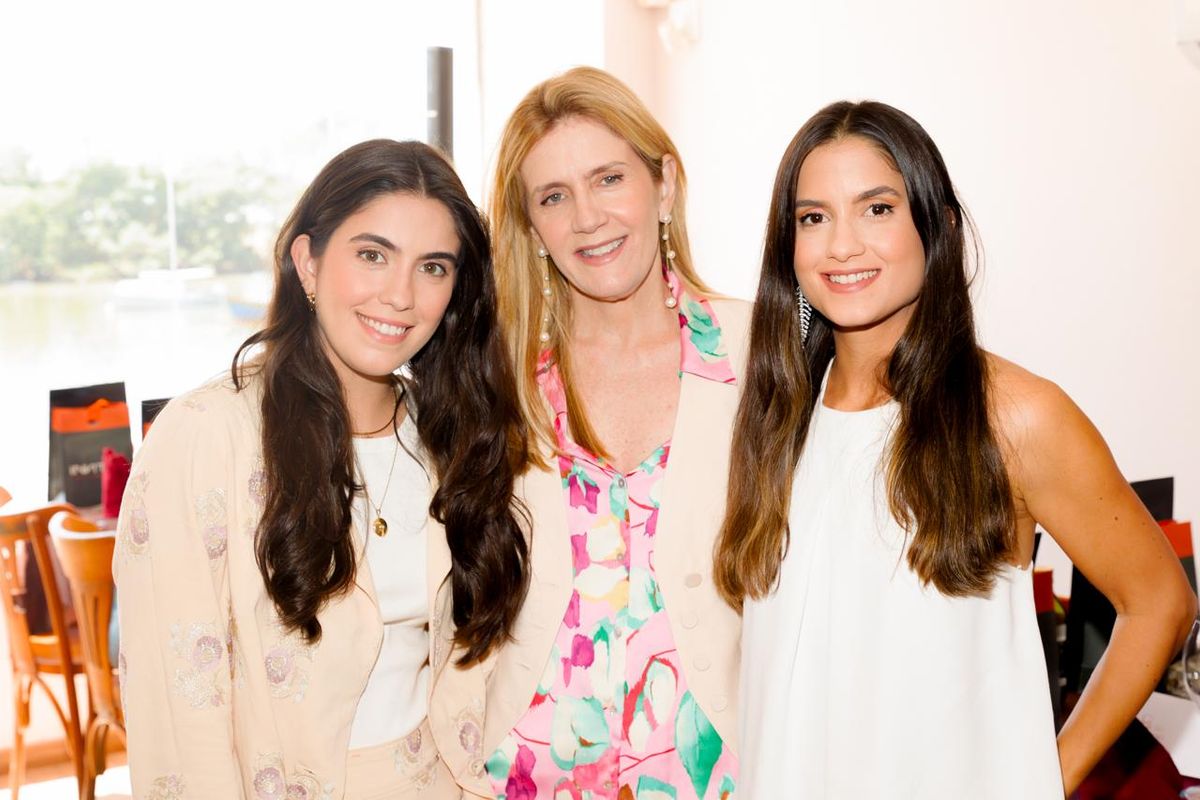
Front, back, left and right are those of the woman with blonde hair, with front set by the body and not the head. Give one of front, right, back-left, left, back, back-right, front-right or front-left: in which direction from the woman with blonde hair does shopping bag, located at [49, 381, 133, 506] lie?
back-right

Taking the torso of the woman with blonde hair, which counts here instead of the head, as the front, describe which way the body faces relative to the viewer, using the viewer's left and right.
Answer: facing the viewer

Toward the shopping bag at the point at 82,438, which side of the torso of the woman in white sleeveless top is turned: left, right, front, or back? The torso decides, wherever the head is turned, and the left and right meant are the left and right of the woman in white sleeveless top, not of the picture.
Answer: right

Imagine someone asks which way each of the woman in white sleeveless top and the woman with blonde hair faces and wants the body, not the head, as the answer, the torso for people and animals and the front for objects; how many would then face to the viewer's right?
0

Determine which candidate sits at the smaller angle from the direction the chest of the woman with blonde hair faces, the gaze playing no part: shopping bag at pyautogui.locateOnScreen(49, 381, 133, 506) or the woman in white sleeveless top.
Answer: the woman in white sleeveless top

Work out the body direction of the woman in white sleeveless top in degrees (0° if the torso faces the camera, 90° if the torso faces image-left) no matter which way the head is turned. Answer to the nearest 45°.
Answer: approximately 45°

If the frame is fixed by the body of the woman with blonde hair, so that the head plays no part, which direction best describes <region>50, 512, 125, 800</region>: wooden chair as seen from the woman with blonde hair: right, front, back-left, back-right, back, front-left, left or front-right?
back-right

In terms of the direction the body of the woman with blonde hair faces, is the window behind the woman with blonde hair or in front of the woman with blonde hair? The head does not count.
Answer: behind

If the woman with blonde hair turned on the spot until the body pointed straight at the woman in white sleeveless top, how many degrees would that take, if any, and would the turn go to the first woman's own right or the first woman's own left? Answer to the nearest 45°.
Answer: approximately 45° to the first woman's own left

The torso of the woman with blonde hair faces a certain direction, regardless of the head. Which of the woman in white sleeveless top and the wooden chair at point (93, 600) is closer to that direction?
the woman in white sleeveless top

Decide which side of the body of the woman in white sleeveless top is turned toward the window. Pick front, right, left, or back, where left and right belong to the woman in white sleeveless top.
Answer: right
